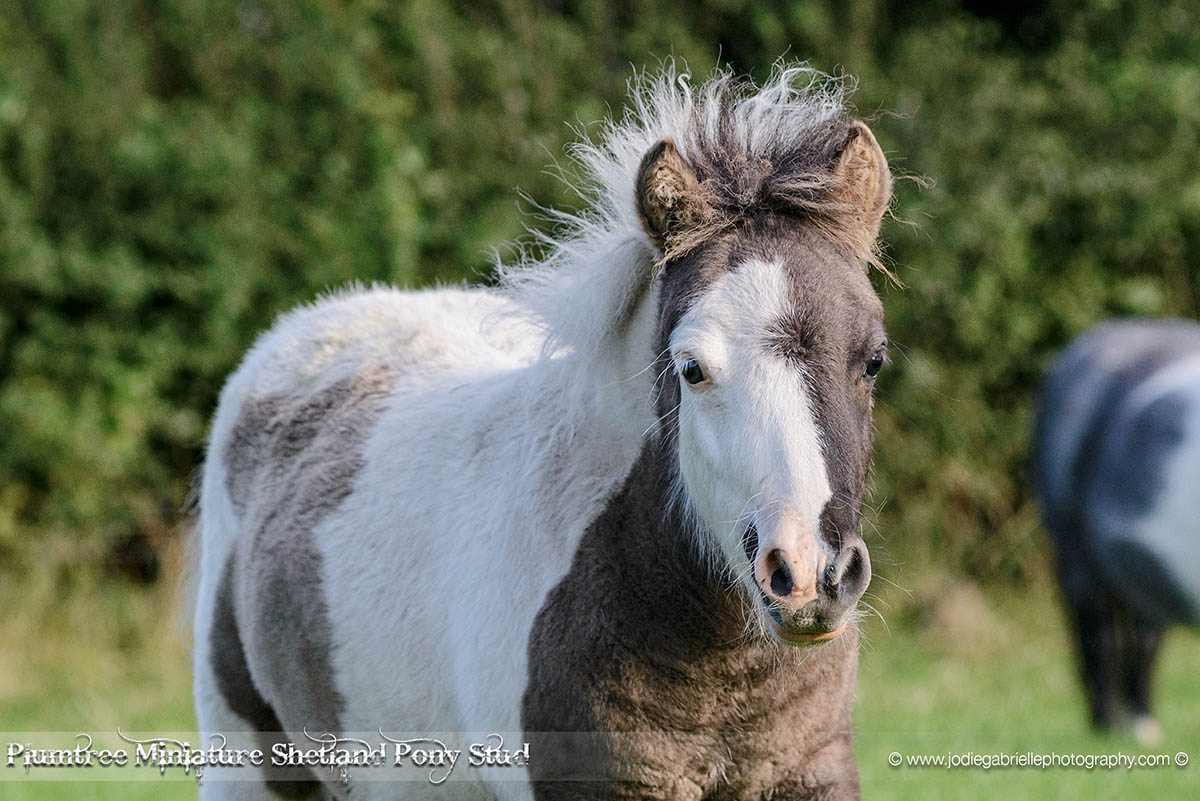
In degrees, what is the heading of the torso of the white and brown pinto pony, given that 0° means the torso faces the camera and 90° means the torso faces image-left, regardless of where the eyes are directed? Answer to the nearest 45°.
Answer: approximately 315°

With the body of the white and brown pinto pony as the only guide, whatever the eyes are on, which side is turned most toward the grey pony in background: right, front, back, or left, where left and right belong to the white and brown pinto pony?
left
